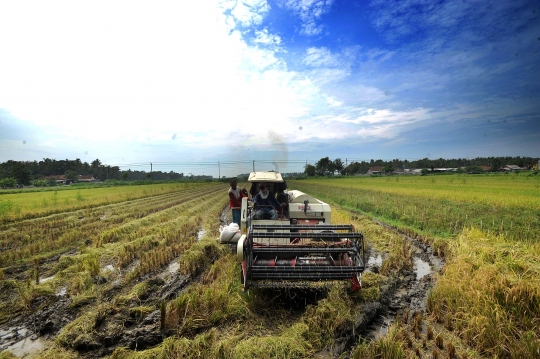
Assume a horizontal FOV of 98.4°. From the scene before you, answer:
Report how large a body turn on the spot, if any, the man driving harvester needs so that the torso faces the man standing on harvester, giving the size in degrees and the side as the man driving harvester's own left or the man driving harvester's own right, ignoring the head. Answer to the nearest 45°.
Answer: approximately 135° to the man driving harvester's own right

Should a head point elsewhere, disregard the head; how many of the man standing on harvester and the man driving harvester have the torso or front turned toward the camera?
2

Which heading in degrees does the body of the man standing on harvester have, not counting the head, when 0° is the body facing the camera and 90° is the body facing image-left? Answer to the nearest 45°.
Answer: approximately 0°
